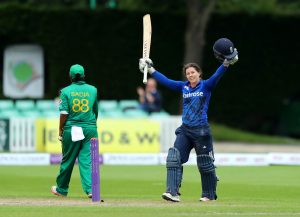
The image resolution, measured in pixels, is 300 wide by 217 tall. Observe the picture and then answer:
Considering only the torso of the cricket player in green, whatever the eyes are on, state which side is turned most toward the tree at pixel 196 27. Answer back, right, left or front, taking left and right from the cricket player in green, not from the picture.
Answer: front

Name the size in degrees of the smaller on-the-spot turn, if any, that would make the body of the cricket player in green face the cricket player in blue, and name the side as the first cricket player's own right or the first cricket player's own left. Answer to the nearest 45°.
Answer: approximately 135° to the first cricket player's own right

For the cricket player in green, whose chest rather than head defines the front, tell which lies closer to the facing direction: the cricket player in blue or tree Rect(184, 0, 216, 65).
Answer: the tree

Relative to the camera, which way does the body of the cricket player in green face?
away from the camera
